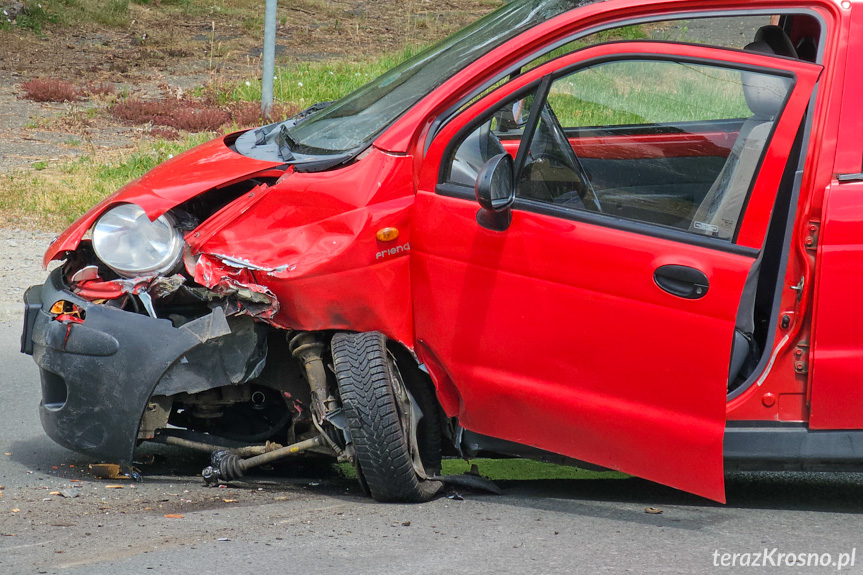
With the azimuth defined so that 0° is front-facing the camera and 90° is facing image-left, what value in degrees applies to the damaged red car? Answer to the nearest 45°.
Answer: approximately 90°

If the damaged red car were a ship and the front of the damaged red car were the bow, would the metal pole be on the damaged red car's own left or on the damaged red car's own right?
on the damaged red car's own right
